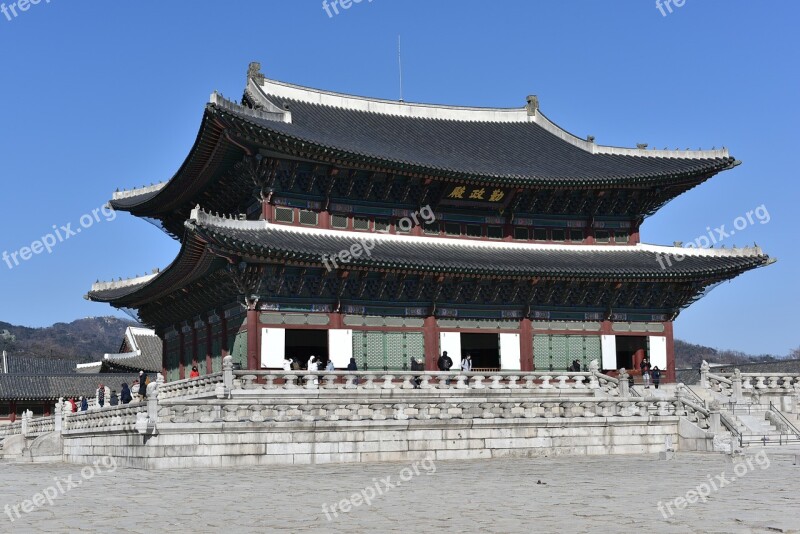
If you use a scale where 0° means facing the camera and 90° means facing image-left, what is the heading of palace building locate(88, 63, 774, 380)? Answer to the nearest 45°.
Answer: approximately 315°
